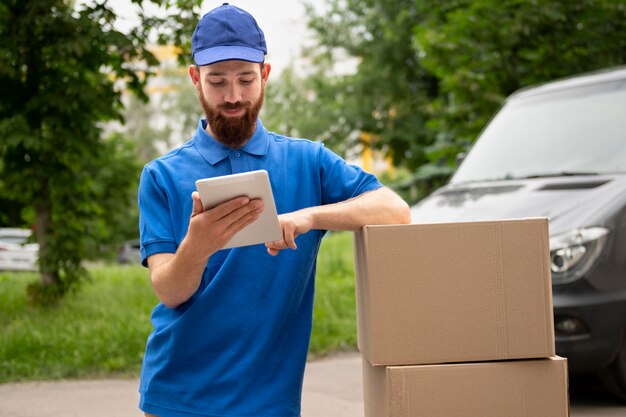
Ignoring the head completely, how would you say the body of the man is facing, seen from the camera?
toward the camera

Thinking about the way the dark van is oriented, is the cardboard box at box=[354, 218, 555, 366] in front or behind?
in front

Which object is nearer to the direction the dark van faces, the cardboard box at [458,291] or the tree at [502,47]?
the cardboard box

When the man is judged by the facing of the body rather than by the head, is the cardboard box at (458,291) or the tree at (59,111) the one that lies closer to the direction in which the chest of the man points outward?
the cardboard box

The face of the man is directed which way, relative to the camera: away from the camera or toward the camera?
toward the camera

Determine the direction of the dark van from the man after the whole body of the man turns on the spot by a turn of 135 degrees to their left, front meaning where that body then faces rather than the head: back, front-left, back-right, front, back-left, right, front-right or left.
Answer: front

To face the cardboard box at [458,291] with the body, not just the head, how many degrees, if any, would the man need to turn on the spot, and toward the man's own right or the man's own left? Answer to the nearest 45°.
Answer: approximately 90° to the man's own left

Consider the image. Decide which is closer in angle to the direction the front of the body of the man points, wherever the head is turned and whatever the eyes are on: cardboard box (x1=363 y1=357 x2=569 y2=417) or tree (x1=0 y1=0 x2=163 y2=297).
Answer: the cardboard box

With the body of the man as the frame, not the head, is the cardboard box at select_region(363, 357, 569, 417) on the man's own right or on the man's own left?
on the man's own left
